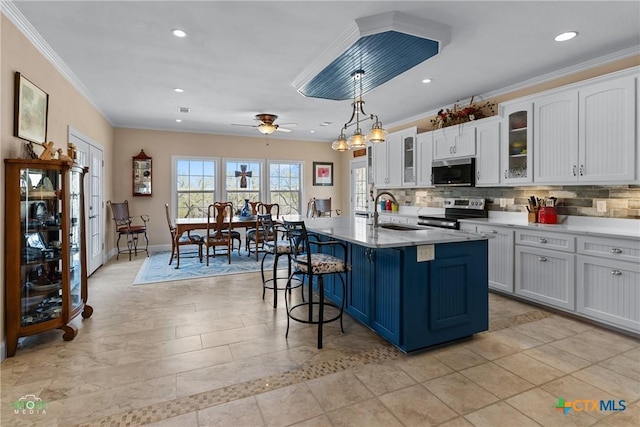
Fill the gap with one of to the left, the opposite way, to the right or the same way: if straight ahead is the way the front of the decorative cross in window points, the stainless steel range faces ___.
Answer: to the right

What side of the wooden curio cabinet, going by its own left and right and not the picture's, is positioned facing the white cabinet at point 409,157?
front

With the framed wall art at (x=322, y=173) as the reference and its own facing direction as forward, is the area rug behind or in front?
in front

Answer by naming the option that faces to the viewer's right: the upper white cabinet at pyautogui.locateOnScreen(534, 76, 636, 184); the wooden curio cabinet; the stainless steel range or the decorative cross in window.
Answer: the wooden curio cabinet

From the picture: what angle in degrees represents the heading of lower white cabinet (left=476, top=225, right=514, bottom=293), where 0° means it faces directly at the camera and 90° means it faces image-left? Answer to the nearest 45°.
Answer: approximately 45°

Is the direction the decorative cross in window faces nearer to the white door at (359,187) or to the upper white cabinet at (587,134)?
the upper white cabinet

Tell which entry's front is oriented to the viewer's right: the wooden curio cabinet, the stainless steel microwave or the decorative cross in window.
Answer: the wooden curio cabinet

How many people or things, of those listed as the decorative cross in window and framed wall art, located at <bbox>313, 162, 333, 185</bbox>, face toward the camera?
2

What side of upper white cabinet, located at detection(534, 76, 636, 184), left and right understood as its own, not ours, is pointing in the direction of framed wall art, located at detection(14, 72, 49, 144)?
front

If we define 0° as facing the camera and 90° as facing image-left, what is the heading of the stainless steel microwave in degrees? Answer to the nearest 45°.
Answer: approximately 45°

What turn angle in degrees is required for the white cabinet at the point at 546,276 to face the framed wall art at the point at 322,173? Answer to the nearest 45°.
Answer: approximately 90° to its right
